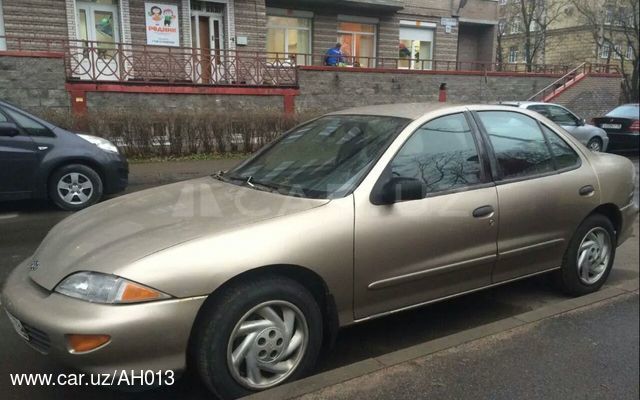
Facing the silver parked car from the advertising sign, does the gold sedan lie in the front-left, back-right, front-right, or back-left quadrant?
front-right

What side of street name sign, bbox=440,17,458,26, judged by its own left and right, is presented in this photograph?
front

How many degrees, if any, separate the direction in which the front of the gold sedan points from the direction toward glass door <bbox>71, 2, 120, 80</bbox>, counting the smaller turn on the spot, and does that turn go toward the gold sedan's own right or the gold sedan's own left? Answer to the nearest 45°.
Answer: approximately 90° to the gold sedan's own right

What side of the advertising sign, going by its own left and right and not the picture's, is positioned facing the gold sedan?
front

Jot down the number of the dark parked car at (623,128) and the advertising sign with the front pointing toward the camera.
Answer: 1

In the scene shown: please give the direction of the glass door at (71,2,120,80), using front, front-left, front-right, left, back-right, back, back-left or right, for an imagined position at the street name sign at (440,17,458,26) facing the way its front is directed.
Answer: front-right

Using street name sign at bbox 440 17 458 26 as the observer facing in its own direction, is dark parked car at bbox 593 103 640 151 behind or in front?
in front

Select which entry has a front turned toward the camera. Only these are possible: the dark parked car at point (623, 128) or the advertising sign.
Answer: the advertising sign

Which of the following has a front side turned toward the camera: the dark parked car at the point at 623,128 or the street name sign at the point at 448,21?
the street name sign

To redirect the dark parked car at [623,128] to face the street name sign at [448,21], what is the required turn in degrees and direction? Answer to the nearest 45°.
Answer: approximately 90° to its left

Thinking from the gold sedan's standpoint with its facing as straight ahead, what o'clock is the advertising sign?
The advertising sign is roughly at 4 o'clock from the gold sedan.

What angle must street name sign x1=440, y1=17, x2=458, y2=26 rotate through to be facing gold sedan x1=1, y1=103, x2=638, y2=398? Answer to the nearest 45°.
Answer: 0° — it already faces it

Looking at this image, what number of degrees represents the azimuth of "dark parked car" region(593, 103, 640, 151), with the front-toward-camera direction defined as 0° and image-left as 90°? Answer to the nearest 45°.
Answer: approximately 225°

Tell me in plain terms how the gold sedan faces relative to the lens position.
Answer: facing the viewer and to the left of the viewer

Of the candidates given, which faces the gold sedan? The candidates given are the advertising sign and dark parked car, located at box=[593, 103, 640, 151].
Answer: the advertising sign

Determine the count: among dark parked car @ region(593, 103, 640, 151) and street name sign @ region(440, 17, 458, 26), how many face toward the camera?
1

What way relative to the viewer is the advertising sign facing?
toward the camera
